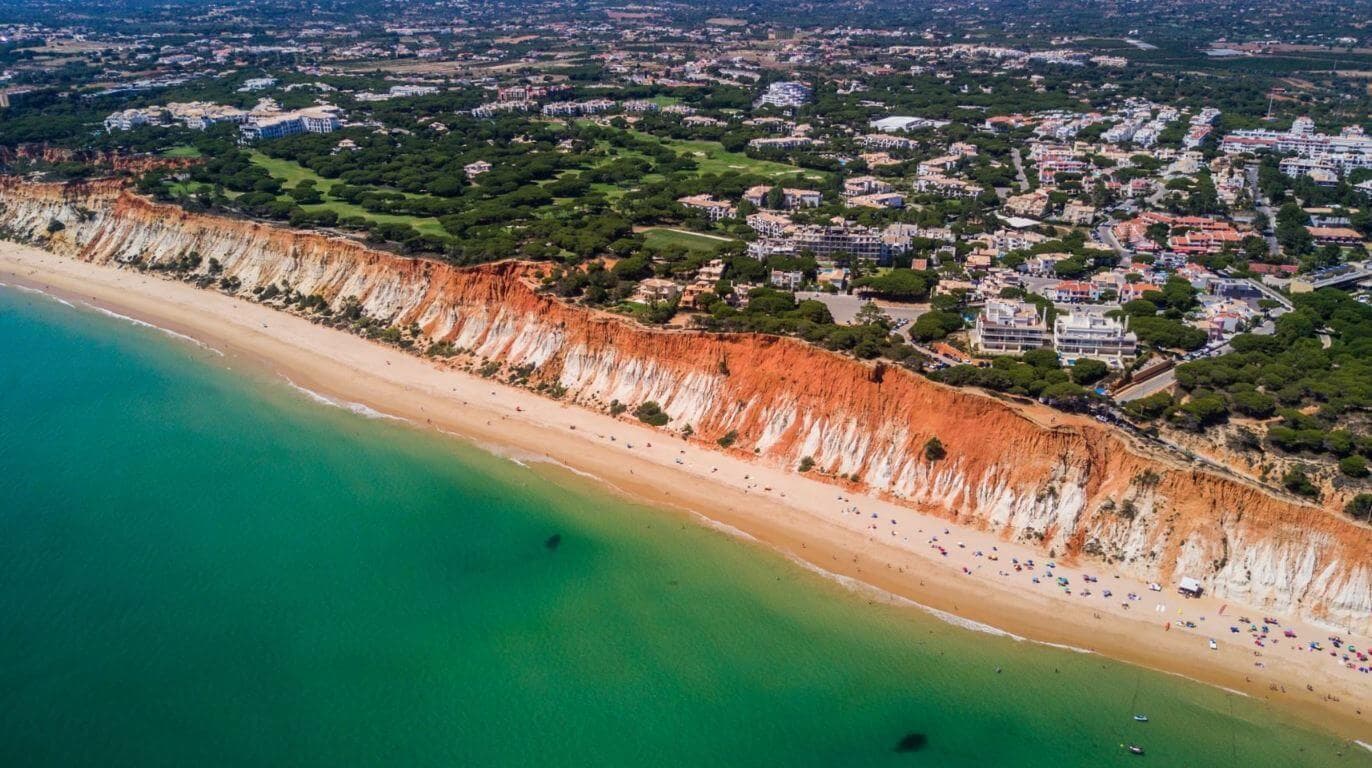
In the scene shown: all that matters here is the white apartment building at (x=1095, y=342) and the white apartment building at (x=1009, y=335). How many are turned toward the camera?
2

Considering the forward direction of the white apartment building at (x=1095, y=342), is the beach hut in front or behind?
in front

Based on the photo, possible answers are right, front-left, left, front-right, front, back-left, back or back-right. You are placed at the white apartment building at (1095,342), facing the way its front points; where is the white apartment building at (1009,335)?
right

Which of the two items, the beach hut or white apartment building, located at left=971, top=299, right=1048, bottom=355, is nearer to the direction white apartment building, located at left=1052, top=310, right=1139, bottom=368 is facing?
the beach hut

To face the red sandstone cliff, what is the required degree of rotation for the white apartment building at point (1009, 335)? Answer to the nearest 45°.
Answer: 0° — it already faces it

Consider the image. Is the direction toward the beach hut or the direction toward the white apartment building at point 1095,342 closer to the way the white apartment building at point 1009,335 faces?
the beach hut

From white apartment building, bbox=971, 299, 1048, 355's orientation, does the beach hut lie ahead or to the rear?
ahead

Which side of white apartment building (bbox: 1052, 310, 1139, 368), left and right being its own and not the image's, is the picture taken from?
front

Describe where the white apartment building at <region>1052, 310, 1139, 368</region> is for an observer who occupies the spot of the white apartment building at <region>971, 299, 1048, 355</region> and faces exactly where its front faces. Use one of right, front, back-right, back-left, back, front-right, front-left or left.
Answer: left

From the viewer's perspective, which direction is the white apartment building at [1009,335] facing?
toward the camera

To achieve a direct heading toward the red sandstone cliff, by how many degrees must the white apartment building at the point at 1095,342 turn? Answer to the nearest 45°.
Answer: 0° — it already faces it

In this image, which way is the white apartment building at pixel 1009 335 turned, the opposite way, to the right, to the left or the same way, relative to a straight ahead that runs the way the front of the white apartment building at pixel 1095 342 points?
the same way
